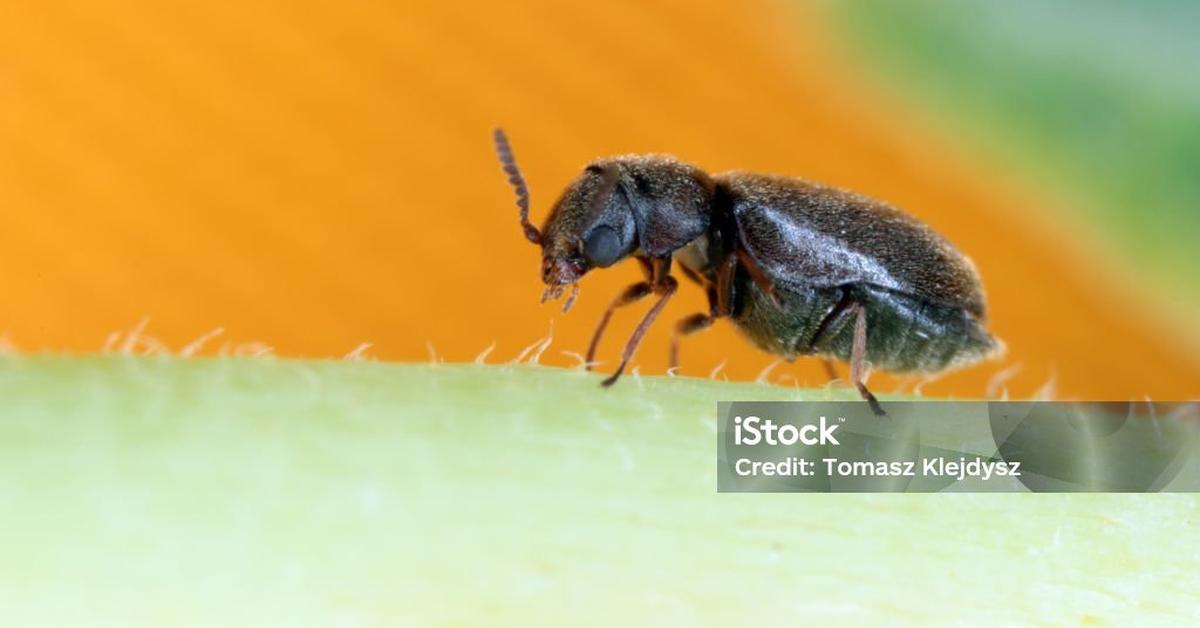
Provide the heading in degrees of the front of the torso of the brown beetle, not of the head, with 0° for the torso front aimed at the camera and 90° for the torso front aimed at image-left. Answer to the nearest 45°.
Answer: approximately 90°
